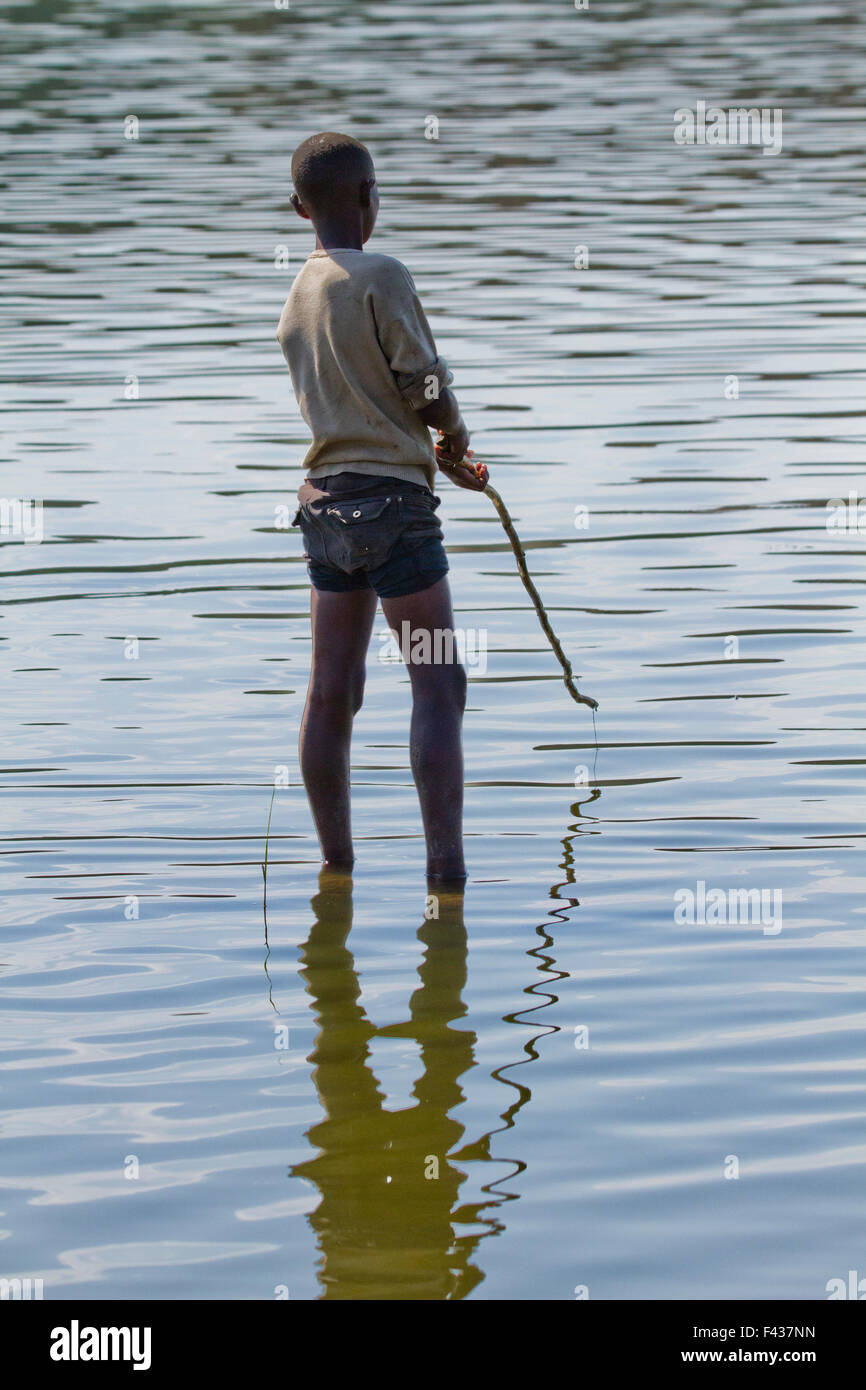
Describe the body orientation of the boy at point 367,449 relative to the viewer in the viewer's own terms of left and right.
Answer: facing away from the viewer and to the right of the viewer

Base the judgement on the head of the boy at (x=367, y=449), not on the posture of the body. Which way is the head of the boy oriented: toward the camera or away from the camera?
away from the camera
